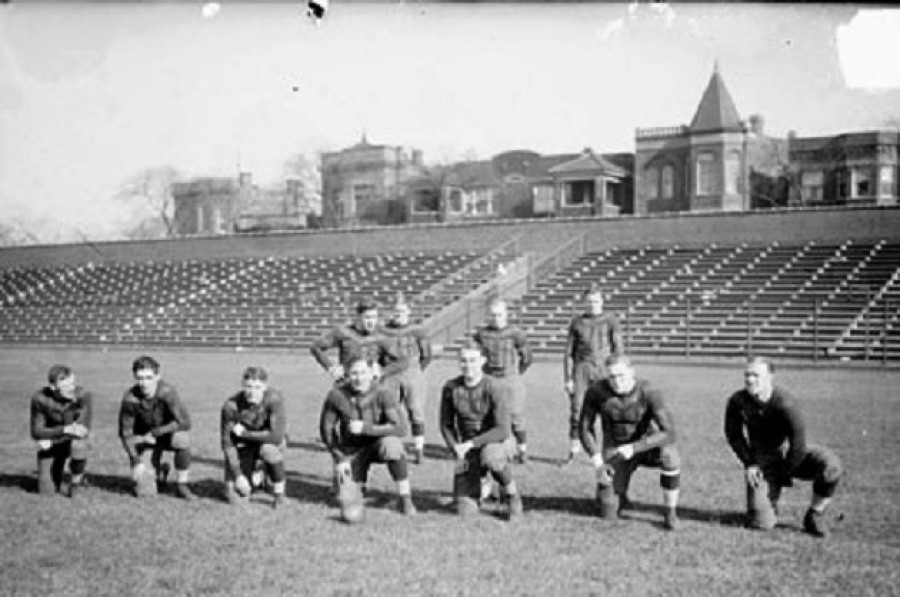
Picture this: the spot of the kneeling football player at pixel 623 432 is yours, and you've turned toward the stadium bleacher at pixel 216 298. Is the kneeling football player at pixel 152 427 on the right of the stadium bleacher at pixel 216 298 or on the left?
left

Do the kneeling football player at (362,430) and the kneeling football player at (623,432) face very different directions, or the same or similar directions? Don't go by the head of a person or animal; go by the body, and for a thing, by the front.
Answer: same or similar directions

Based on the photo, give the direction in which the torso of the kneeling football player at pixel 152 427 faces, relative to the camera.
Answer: toward the camera

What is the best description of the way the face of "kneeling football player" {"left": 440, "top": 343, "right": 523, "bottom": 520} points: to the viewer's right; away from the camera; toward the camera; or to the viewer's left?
toward the camera

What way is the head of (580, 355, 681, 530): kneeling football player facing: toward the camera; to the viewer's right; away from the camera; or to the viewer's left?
toward the camera

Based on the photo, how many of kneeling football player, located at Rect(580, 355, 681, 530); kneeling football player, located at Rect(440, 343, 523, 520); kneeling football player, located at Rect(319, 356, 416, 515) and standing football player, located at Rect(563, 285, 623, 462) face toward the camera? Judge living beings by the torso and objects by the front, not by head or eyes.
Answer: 4

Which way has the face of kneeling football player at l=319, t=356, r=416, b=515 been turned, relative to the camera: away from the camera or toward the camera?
toward the camera

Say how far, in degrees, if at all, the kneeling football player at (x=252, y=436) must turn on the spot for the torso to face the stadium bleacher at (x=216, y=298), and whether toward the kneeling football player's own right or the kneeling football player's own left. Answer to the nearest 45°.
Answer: approximately 180°

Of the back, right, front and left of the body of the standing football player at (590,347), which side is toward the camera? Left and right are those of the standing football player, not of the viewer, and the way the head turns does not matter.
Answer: front

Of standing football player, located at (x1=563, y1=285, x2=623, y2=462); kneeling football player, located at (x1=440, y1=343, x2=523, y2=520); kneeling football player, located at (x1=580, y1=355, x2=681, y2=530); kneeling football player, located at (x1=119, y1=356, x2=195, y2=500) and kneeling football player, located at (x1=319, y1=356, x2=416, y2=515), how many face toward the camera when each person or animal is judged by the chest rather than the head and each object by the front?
5

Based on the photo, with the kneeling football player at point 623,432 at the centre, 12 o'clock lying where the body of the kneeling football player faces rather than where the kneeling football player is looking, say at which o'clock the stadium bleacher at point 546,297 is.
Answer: The stadium bleacher is roughly at 6 o'clock from the kneeling football player.

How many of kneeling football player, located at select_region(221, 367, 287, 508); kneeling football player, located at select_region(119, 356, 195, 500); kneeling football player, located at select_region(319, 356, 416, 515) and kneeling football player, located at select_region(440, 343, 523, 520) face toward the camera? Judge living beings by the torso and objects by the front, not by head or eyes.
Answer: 4

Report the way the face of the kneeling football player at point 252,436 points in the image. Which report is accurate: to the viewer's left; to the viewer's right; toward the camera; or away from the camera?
toward the camera
